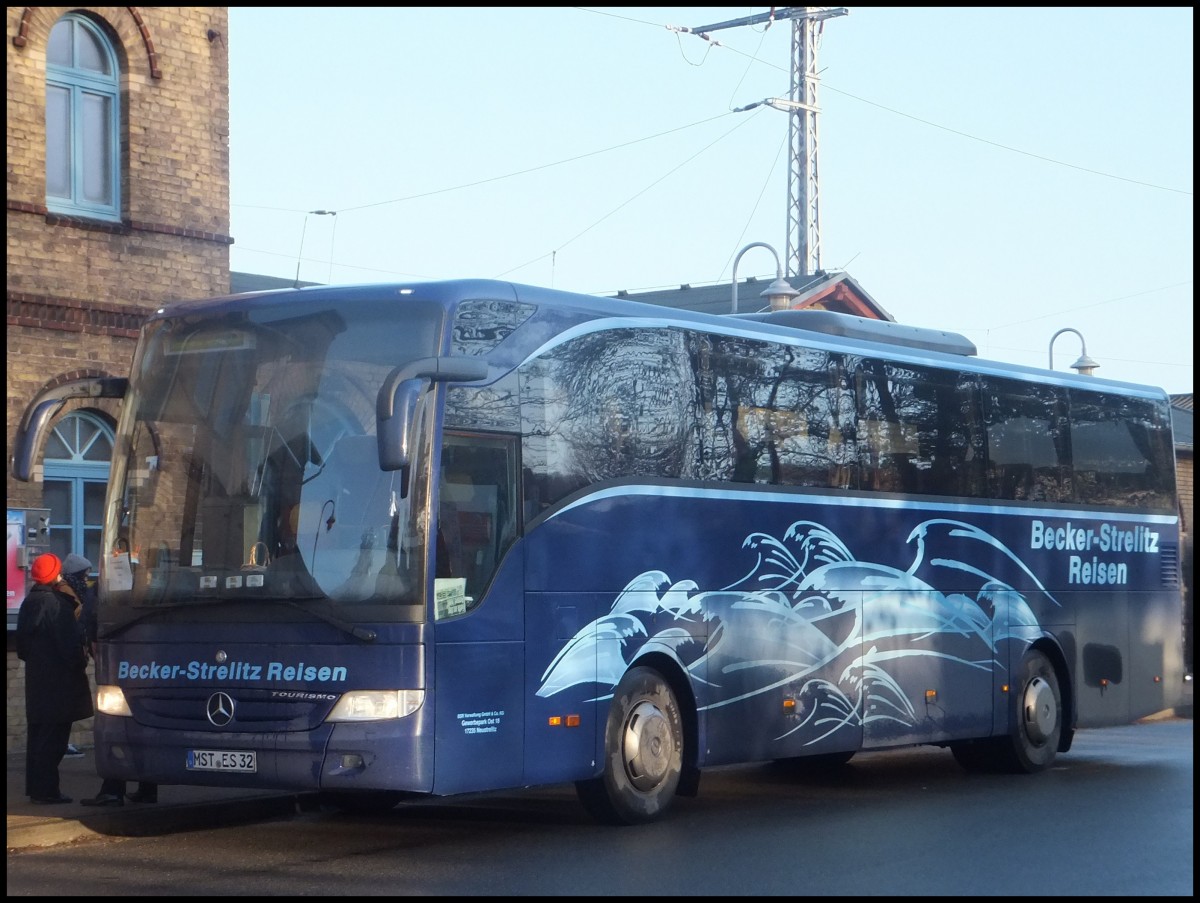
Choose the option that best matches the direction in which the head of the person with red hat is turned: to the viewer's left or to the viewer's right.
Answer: to the viewer's right

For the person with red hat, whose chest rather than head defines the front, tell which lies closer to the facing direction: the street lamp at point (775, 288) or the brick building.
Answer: the street lamp

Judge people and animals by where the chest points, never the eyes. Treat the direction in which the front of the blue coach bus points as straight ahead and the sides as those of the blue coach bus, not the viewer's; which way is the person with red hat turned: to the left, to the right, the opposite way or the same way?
the opposite way

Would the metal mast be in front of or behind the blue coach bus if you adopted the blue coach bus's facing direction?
behind

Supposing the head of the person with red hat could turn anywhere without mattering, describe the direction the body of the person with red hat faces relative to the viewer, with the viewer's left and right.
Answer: facing away from the viewer and to the right of the viewer
